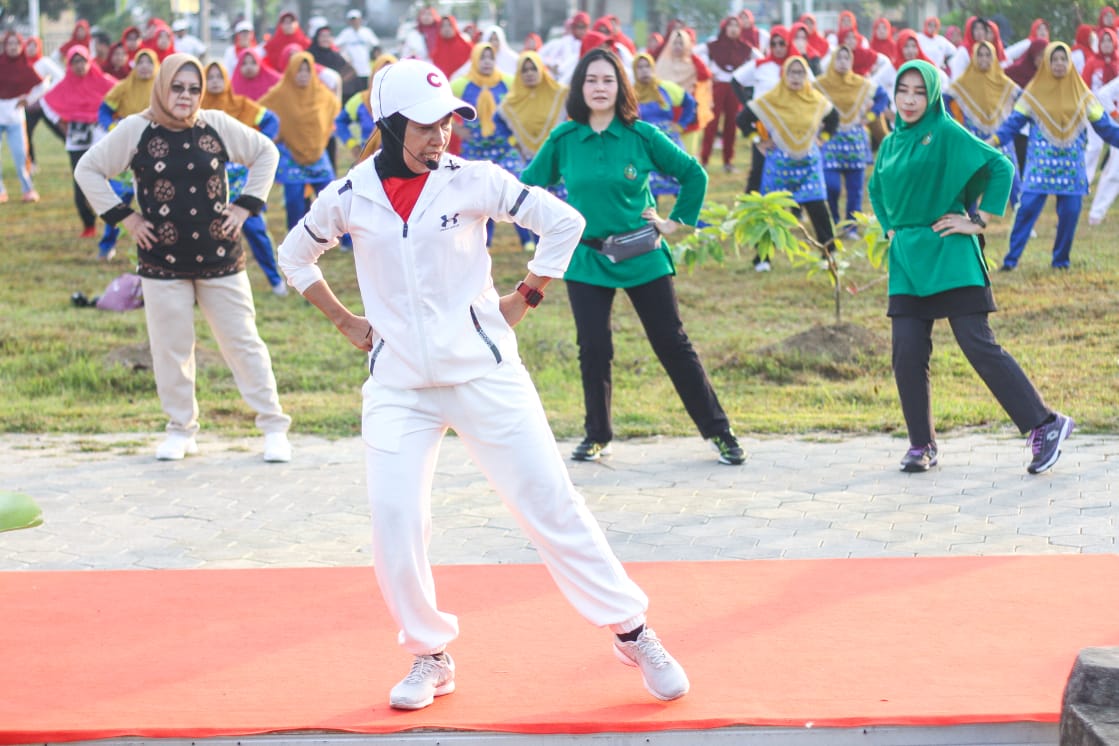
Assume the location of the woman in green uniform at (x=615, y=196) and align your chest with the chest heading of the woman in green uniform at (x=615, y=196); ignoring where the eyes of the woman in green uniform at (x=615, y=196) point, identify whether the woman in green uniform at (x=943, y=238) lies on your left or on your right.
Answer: on your left

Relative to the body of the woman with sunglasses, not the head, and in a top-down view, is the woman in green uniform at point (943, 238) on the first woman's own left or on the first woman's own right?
on the first woman's own left

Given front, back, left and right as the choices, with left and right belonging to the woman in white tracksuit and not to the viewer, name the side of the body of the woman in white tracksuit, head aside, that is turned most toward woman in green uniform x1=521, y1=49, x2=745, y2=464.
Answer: back

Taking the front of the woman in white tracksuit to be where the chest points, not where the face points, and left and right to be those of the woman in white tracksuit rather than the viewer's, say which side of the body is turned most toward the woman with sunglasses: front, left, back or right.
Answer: back

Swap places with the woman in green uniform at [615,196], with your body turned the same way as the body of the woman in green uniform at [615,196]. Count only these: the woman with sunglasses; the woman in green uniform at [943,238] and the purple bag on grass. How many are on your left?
1

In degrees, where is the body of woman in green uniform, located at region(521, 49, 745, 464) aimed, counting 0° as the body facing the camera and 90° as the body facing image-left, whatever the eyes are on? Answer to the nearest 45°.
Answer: approximately 0°

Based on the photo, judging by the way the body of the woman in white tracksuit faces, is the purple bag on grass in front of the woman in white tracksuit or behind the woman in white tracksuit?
behind

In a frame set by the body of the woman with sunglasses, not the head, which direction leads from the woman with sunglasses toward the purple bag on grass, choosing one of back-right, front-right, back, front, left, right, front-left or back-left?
back

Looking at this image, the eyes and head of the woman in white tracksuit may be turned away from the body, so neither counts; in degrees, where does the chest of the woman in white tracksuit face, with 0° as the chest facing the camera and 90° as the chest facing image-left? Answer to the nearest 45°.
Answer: approximately 0°
